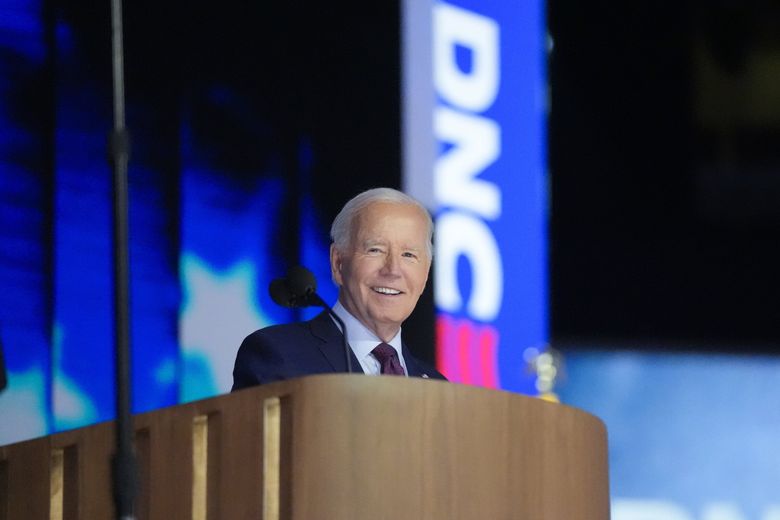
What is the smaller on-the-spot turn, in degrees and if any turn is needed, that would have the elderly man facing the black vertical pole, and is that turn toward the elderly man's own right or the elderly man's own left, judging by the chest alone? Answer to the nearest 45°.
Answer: approximately 45° to the elderly man's own right

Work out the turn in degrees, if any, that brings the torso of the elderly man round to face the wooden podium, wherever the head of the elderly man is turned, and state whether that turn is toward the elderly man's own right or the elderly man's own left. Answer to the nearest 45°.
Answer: approximately 45° to the elderly man's own right

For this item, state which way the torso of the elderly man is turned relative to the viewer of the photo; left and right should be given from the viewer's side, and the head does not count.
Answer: facing the viewer and to the right of the viewer

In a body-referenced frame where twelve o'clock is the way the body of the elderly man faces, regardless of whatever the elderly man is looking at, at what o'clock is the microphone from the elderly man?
The microphone is roughly at 2 o'clock from the elderly man.
